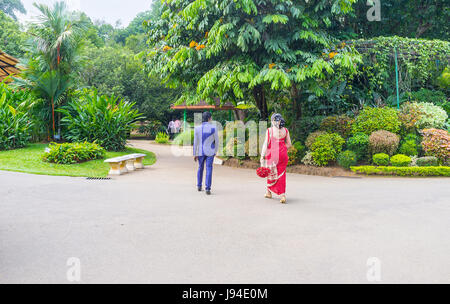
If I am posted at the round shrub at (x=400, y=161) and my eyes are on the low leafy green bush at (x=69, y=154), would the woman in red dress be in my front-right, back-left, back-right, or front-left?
front-left

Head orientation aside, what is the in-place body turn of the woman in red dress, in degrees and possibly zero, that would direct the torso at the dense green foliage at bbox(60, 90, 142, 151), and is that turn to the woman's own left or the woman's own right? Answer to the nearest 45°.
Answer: approximately 45° to the woman's own left

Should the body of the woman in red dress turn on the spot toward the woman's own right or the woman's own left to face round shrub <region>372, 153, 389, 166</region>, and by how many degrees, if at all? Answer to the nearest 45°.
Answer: approximately 45° to the woman's own right

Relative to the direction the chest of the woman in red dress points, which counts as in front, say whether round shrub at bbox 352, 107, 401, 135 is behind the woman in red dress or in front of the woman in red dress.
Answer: in front

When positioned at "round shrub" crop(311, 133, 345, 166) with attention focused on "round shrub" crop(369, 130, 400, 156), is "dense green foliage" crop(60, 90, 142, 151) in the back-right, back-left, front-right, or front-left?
back-left

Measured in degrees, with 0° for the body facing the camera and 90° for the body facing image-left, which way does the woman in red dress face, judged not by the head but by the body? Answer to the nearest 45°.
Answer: approximately 180°

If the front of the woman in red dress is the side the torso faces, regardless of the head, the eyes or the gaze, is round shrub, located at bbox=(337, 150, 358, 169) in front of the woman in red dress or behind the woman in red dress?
in front

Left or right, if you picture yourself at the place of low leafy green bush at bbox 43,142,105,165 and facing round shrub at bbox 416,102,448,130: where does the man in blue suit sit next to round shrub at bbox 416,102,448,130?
right

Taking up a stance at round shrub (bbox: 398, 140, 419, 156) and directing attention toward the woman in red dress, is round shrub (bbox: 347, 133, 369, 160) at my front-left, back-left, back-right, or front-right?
front-right

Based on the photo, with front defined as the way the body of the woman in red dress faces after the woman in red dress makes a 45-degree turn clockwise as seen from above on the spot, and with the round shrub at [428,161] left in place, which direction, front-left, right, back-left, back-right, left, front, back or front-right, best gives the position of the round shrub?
front

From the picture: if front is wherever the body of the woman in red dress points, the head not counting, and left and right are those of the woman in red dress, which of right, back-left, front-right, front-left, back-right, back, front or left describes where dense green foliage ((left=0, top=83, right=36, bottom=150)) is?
front-left

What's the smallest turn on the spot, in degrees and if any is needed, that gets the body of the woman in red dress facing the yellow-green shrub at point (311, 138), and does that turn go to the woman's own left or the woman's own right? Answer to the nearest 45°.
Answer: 0° — they already face it

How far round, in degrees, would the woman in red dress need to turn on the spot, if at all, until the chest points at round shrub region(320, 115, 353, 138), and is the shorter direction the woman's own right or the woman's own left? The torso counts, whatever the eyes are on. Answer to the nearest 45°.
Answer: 0° — they already face it
